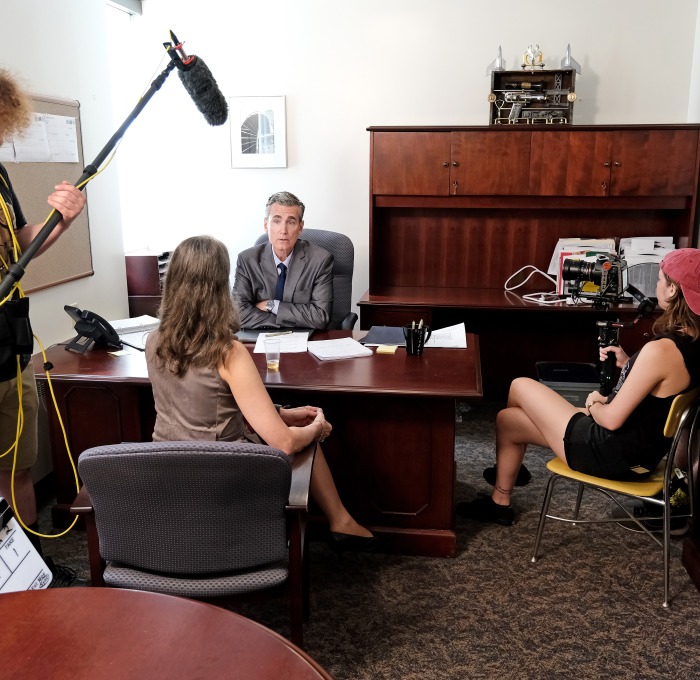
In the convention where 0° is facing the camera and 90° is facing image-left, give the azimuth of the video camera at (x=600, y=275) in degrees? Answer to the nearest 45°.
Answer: approximately 90°

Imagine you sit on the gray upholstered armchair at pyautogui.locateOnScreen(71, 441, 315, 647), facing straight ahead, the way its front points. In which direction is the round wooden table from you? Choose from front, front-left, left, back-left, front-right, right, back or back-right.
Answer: back

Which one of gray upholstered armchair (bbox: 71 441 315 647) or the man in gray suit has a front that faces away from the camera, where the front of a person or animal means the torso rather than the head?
the gray upholstered armchair

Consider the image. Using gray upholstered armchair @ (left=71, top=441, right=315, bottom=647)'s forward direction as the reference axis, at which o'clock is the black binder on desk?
The black binder on desk is roughly at 1 o'clock from the gray upholstered armchair.

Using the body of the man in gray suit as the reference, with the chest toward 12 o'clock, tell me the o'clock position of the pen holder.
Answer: The pen holder is roughly at 11 o'clock from the man in gray suit.

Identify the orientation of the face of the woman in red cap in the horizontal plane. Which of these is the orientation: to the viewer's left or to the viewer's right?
to the viewer's left

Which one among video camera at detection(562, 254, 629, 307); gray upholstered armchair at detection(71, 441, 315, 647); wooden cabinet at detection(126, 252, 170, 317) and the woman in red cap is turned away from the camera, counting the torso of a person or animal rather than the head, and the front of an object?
the gray upholstered armchair

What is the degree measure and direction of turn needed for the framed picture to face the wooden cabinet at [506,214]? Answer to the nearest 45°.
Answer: approximately 45° to its left

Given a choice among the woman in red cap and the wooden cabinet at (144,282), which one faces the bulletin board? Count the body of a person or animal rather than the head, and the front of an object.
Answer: the woman in red cap

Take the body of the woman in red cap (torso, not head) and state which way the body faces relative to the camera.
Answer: to the viewer's left
